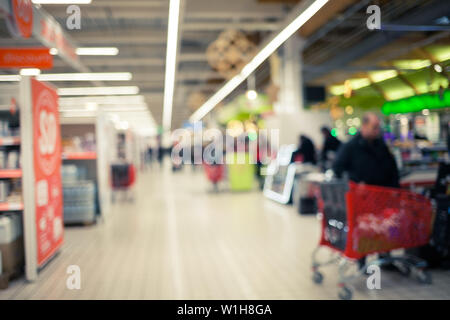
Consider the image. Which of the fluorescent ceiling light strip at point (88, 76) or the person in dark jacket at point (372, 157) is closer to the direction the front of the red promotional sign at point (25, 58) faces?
the person in dark jacket

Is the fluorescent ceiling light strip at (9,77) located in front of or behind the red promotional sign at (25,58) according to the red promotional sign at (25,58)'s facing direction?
behind

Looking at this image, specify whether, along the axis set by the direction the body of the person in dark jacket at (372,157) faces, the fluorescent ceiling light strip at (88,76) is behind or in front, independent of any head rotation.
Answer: behind

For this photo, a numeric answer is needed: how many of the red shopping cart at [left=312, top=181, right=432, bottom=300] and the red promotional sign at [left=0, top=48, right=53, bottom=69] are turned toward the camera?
1
